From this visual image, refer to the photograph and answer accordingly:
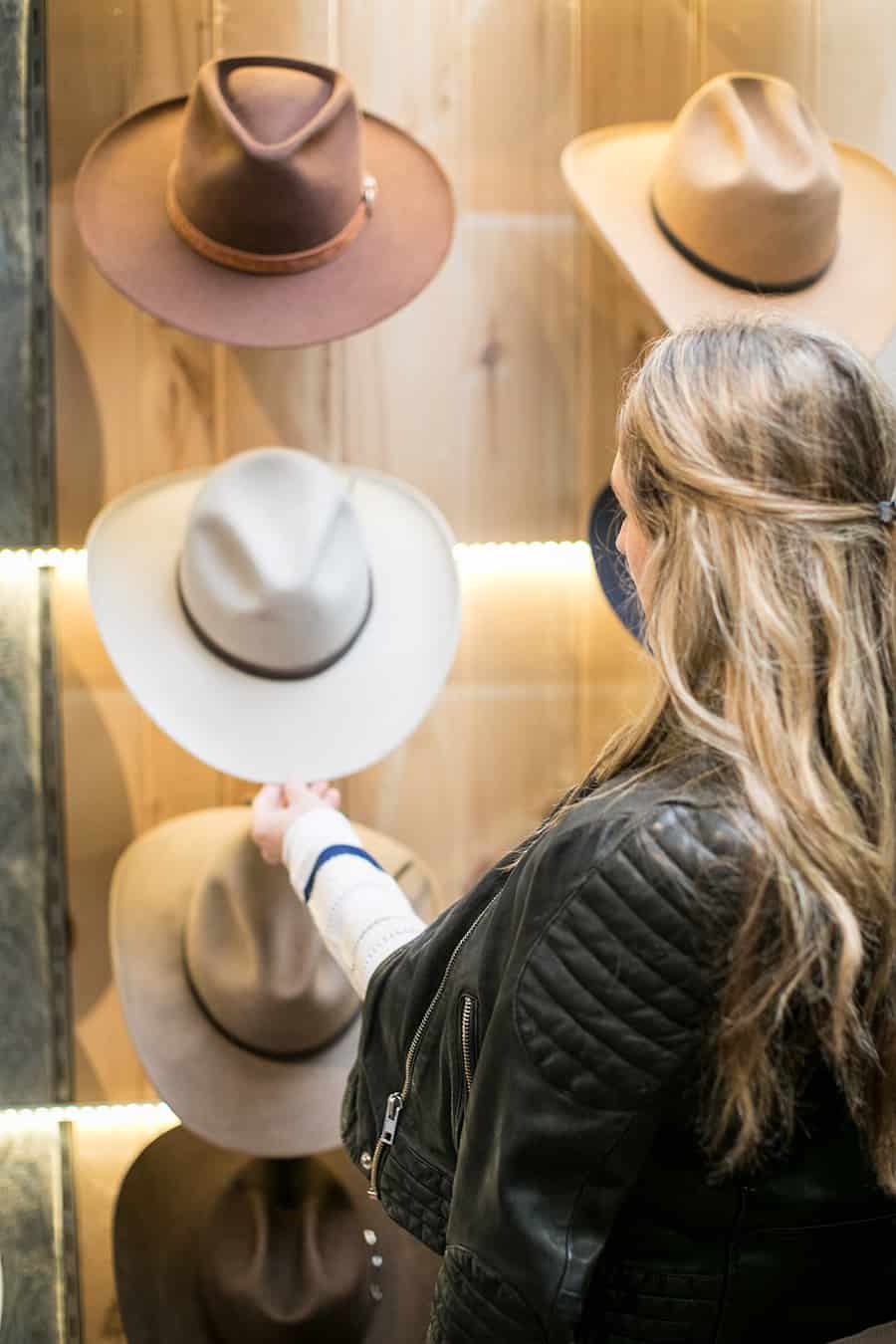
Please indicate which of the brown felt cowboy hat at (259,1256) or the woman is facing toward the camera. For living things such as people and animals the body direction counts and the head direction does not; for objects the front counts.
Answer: the brown felt cowboy hat

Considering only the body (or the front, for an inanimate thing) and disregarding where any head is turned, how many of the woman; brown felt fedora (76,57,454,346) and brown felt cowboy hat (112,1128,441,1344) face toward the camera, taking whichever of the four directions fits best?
2

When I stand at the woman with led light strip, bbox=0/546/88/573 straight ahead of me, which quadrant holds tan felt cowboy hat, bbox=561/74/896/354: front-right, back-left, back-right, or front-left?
front-right

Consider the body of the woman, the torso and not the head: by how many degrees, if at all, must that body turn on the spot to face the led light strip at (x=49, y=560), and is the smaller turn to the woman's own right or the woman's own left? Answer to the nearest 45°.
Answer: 0° — they already face it

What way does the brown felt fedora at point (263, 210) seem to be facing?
toward the camera

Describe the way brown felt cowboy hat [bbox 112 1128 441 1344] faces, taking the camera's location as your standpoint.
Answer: facing the viewer

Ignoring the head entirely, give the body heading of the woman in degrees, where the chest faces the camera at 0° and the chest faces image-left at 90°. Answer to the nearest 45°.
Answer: approximately 135°

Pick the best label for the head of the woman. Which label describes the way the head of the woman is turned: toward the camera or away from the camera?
away from the camera
